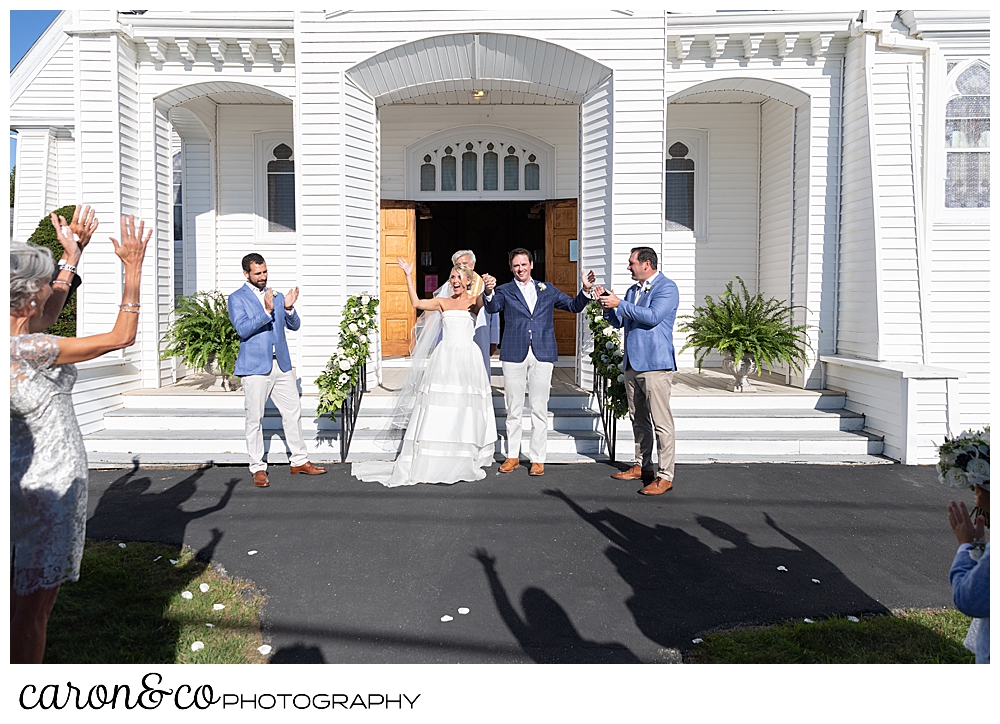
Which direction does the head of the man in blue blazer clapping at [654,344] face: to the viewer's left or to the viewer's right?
to the viewer's left

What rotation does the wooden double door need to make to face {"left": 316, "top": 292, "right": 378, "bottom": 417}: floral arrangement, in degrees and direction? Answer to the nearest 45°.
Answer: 0° — it already faces it

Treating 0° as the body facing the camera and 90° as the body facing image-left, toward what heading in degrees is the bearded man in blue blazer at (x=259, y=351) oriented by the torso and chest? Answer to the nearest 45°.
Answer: approximately 315°

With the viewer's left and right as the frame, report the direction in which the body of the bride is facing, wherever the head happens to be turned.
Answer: facing the viewer

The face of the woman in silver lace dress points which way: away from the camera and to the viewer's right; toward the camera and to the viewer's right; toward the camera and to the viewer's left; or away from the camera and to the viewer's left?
away from the camera and to the viewer's right

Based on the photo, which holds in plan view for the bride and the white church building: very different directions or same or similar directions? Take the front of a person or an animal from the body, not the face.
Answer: same or similar directions

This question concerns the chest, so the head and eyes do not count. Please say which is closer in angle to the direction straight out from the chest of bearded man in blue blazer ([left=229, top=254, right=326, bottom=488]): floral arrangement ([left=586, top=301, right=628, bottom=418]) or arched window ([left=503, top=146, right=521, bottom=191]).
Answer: the floral arrangement

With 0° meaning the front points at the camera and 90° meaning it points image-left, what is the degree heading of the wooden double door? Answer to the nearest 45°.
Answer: approximately 0°

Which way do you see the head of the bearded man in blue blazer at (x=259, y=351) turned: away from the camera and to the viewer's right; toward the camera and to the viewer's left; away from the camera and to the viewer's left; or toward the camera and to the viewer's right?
toward the camera and to the viewer's right

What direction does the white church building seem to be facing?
toward the camera

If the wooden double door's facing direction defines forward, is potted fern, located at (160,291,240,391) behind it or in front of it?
in front

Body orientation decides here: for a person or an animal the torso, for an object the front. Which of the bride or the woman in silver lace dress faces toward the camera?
the bride
